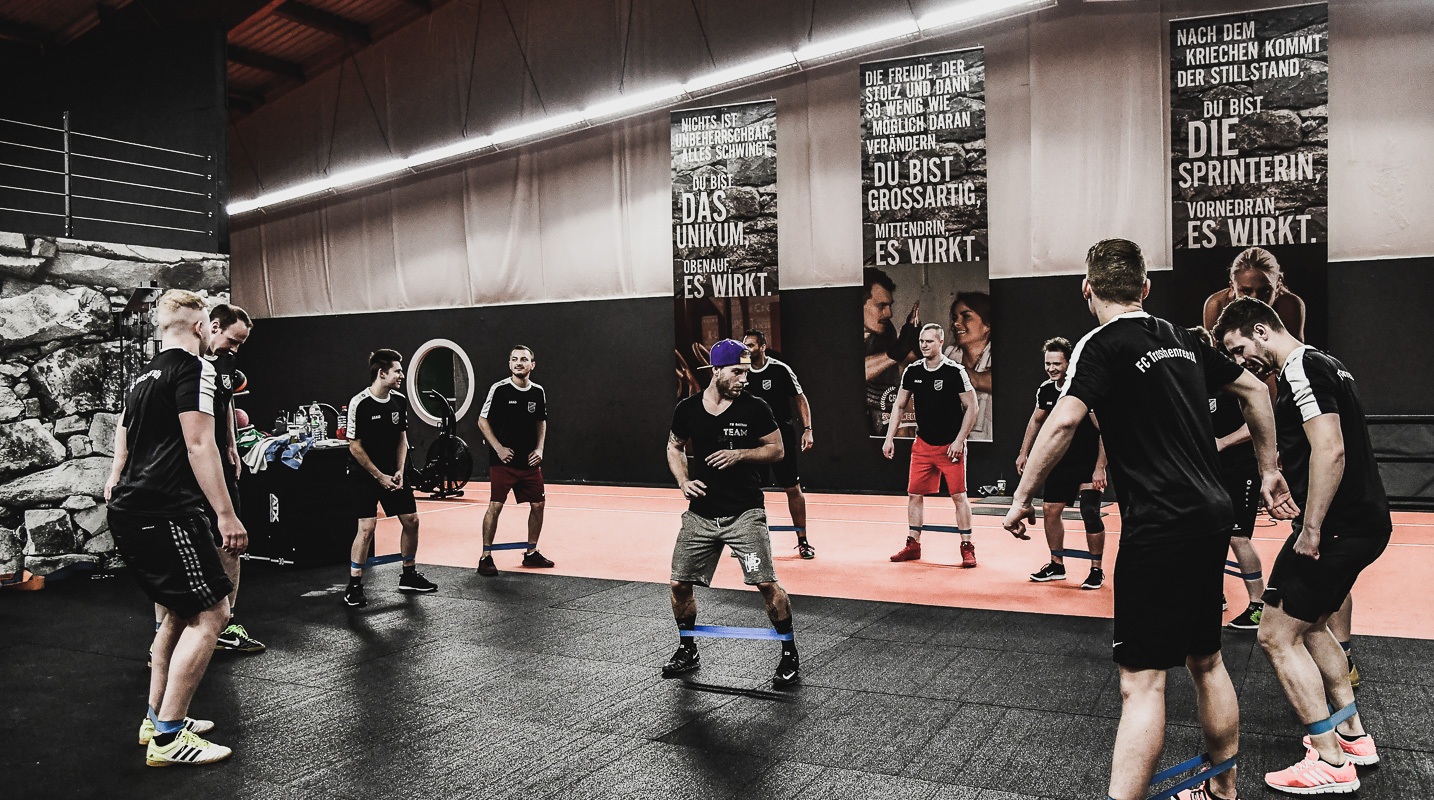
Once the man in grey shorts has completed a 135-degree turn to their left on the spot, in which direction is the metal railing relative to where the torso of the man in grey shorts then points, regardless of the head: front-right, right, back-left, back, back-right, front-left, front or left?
left

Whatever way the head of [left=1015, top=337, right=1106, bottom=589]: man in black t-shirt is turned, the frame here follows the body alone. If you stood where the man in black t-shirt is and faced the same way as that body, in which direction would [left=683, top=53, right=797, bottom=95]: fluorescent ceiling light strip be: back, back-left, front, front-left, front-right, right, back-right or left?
right

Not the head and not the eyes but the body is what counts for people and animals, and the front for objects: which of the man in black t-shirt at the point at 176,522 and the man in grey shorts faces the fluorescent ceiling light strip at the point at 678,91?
the man in black t-shirt

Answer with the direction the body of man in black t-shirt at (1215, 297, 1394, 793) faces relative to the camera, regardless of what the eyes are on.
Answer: to the viewer's left

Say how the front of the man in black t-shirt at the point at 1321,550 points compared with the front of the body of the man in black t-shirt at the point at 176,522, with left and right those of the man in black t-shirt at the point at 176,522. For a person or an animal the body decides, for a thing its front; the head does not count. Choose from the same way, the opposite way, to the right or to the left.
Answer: to the left

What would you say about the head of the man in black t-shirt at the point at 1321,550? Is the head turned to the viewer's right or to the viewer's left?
to the viewer's left

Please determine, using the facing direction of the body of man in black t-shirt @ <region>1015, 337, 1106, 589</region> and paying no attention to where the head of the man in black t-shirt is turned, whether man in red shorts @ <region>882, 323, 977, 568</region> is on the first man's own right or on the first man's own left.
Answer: on the first man's own right

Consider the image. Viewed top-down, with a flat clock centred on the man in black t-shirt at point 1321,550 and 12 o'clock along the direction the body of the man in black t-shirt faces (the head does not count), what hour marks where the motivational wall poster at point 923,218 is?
The motivational wall poster is roughly at 2 o'clock from the man in black t-shirt.

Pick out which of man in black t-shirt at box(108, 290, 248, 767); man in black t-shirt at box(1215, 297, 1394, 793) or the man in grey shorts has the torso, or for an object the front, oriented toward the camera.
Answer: the man in grey shorts

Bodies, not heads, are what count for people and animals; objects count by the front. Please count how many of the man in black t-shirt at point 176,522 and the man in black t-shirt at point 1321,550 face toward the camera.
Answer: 0

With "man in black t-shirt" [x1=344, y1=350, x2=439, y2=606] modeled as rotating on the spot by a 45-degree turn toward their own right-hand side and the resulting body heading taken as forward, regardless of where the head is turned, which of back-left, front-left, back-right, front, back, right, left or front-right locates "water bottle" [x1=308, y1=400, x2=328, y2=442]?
back

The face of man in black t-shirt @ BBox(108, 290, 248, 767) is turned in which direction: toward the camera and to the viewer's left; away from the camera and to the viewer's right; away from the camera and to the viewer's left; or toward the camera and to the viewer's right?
away from the camera and to the viewer's right
